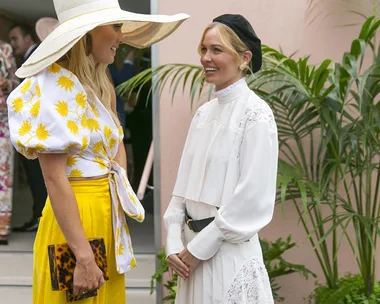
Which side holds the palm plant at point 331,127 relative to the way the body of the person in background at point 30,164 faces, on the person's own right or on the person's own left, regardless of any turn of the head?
on the person's own left

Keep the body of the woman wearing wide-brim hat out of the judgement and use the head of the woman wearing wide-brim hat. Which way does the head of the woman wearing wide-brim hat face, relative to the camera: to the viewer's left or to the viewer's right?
to the viewer's right

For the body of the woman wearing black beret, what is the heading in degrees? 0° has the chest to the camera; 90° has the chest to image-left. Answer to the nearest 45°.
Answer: approximately 45°

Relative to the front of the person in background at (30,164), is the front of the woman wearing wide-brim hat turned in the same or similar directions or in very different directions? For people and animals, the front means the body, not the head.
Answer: very different directions

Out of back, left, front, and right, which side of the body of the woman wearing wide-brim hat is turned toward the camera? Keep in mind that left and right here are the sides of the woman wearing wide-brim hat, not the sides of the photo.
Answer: right

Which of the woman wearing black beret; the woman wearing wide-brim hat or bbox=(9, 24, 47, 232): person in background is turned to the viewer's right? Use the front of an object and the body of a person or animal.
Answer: the woman wearing wide-brim hat

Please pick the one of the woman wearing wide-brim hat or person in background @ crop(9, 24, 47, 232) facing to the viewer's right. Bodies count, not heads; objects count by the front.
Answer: the woman wearing wide-brim hat

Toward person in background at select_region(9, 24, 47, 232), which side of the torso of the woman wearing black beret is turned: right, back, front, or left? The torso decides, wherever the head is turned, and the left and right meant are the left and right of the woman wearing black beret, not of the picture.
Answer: right
